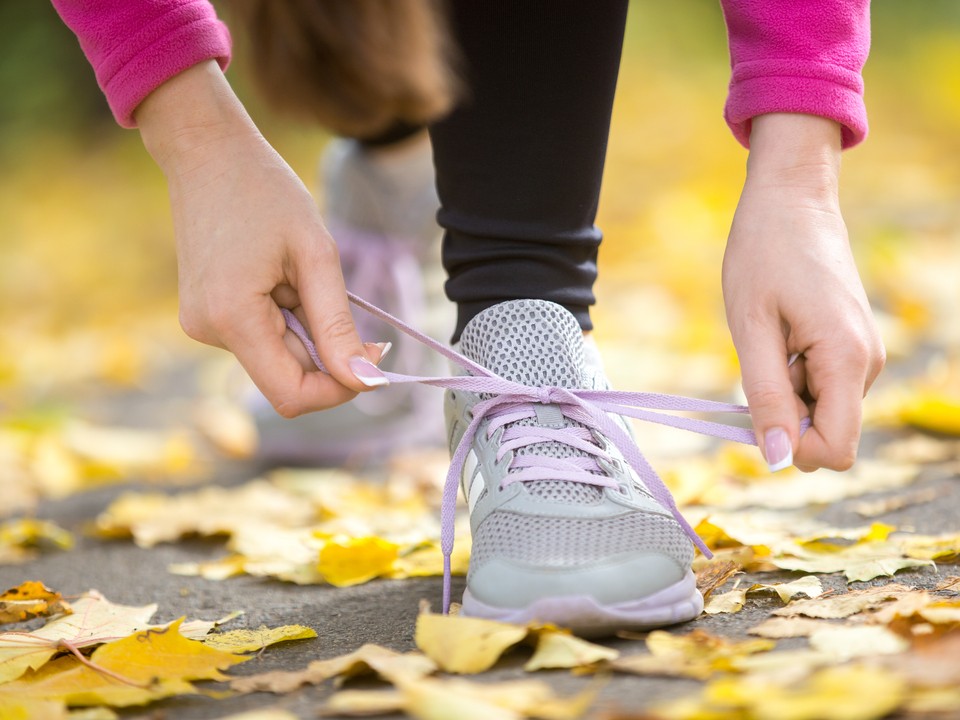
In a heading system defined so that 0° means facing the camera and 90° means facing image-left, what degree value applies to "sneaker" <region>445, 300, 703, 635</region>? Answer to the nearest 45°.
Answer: approximately 0°

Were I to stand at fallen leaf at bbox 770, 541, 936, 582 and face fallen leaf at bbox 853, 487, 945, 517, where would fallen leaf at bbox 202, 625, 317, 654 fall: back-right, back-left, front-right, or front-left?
back-left
